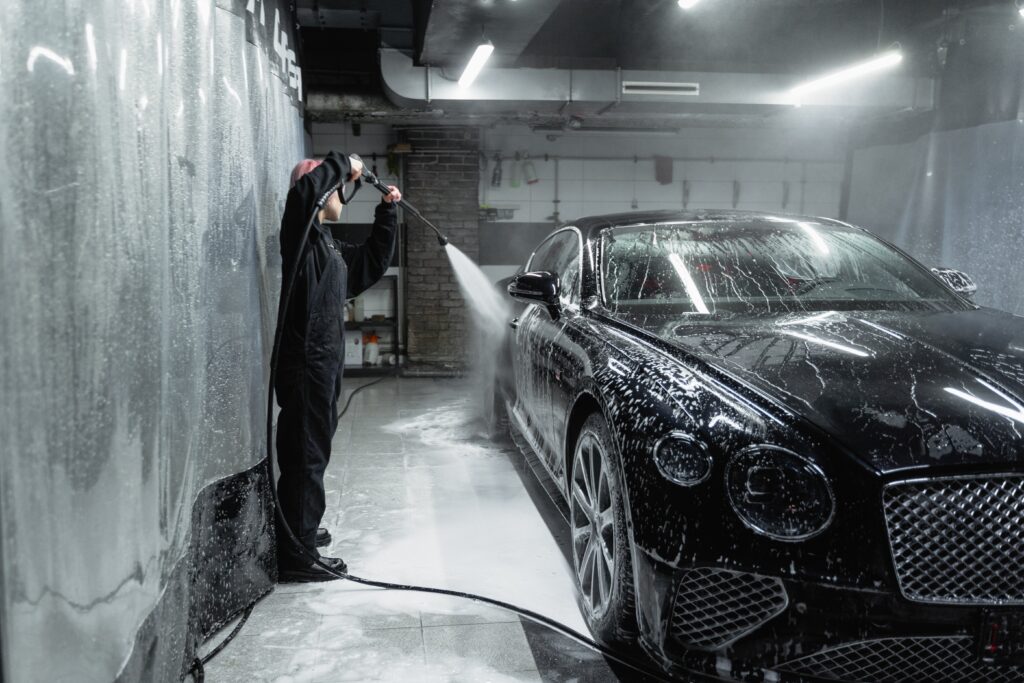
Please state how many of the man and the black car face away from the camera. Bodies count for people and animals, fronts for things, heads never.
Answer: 0

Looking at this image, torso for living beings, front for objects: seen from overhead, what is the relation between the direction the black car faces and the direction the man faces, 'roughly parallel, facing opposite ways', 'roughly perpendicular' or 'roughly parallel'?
roughly perpendicular

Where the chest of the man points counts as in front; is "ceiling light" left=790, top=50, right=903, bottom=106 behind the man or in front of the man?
in front

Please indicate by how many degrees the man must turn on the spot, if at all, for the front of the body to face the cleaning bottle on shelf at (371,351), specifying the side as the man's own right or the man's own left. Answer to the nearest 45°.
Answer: approximately 90° to the man's own left

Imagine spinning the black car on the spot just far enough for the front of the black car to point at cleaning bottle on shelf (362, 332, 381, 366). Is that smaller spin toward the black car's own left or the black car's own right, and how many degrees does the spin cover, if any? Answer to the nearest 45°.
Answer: approximately 180°

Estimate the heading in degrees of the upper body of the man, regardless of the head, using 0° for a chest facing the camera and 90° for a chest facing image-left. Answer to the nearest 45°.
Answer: approximately 270°

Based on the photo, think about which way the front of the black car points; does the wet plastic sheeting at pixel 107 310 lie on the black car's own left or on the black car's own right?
on the black car's own right

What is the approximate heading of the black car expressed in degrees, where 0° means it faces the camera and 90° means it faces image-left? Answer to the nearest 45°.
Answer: approximately 315°

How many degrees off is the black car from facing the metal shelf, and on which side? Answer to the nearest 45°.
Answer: approximately 180°

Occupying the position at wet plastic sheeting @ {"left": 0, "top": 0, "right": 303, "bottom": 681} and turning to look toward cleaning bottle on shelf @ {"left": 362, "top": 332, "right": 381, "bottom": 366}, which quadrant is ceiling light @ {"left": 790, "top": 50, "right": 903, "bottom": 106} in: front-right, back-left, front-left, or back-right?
front-right

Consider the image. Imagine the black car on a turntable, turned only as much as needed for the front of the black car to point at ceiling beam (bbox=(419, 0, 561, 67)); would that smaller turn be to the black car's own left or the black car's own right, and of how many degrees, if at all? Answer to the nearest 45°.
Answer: approximately 180°
